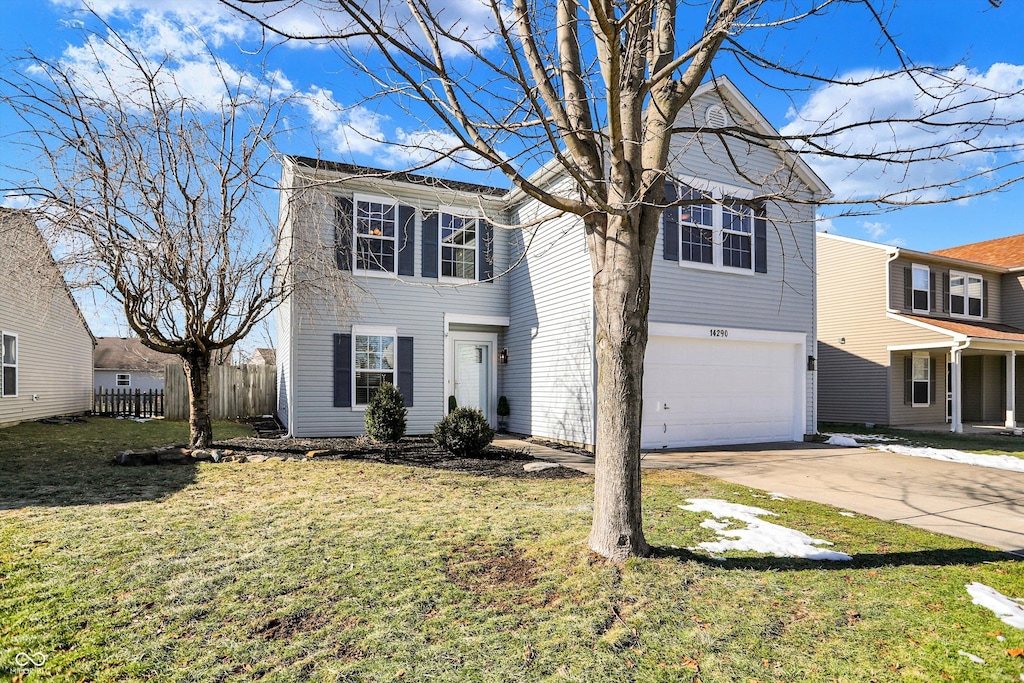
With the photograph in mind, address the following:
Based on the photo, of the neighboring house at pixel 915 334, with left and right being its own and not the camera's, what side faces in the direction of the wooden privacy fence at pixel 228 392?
right

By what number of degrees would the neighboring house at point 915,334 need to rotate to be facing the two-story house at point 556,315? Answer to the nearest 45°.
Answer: approximately 90° to its right

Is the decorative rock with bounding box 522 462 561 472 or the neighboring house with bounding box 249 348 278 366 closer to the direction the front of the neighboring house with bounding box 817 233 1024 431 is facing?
the decorative rock

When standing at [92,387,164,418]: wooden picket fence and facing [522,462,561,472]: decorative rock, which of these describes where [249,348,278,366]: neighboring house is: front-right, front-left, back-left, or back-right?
back-left

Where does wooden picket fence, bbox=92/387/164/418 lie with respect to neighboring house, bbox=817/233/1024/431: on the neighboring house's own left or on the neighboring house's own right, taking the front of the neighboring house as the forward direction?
on the neighboring house's own right

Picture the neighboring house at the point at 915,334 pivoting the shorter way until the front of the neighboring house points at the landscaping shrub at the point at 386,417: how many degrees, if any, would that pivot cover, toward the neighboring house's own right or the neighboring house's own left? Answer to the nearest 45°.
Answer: approximately 90° to the neighboring house's own right

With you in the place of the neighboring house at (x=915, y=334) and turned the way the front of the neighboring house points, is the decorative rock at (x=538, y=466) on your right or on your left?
on your right

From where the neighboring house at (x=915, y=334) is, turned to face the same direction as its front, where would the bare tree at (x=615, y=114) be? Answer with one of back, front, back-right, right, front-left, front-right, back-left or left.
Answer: front-right
